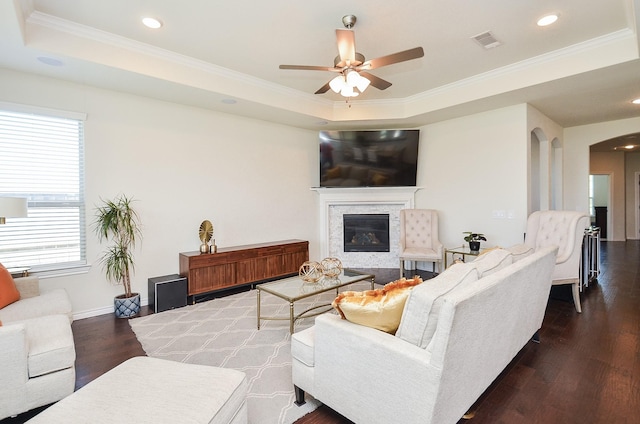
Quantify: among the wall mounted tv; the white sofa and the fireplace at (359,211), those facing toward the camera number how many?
2

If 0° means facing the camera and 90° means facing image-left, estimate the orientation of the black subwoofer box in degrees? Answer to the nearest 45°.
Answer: approximately 315°

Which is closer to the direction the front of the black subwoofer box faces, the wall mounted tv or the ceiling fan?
the ceiling fan

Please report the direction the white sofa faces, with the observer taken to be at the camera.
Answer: facing away from the viewer and to the left of the viewer

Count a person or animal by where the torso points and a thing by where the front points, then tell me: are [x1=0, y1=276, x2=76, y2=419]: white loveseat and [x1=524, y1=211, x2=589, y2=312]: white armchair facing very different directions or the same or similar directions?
very different directions

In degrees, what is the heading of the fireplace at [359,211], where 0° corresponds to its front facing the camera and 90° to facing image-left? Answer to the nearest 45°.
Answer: approximately 0°

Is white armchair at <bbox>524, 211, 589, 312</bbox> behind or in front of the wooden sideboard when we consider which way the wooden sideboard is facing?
in front

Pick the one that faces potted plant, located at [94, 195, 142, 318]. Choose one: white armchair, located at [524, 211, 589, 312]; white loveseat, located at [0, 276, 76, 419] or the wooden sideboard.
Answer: white armchair, located at [524, 211, 589, 312]
